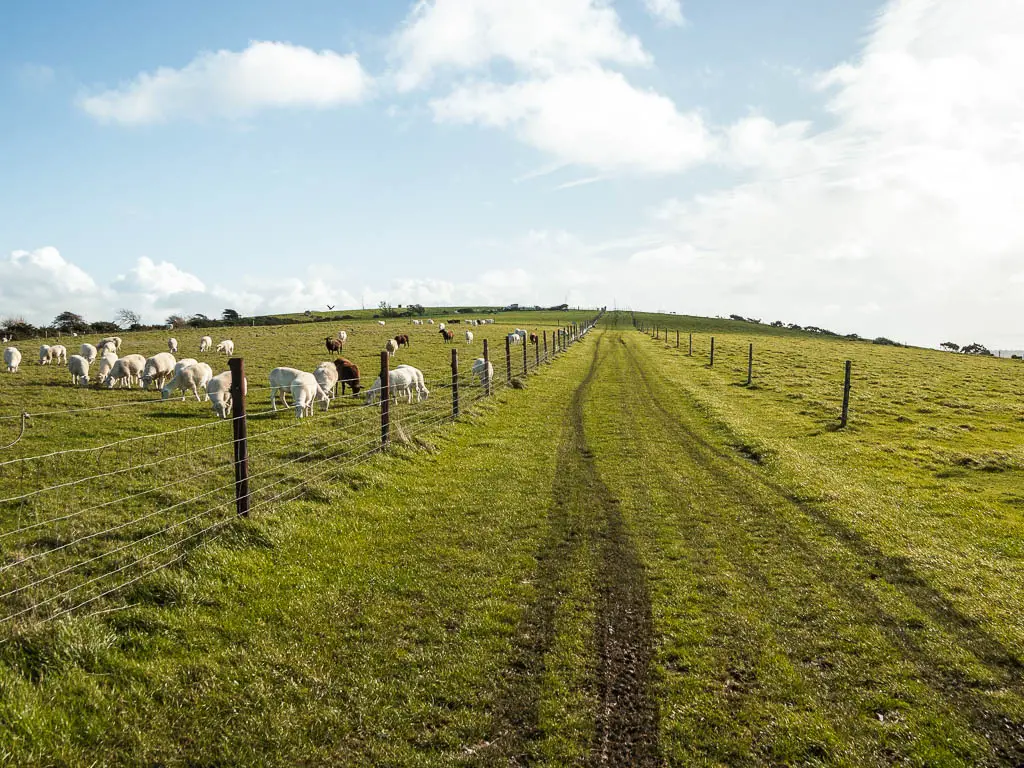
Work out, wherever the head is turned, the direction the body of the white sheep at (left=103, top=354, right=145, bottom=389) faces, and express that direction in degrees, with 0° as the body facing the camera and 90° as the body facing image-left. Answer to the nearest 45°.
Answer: approximately 45°

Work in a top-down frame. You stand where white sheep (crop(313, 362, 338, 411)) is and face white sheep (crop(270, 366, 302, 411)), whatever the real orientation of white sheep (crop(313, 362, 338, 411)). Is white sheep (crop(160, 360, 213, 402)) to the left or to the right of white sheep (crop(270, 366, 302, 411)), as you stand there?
right

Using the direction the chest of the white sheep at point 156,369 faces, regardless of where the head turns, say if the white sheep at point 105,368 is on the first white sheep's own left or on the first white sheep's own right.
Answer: on the first white sheep's own right

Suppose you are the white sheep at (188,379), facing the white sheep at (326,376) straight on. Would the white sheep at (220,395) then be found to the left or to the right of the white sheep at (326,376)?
right

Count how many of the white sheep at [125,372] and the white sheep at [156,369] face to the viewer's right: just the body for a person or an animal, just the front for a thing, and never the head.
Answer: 0

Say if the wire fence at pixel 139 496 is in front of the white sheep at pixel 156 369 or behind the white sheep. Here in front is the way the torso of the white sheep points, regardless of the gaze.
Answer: in front

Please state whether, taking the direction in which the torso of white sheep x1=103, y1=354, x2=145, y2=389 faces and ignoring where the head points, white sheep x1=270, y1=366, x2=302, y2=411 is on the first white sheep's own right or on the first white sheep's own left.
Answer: on the first white sheep's own left
